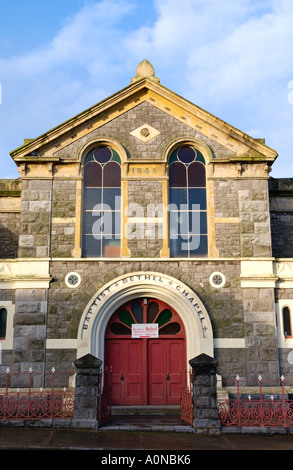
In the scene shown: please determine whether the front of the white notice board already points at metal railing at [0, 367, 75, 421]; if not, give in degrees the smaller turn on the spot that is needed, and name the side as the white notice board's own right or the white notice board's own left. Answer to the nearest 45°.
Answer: approximately 45° to the white notice board's own right

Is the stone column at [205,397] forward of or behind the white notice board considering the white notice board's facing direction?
forward

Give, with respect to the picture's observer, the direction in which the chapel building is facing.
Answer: facing the viewer
